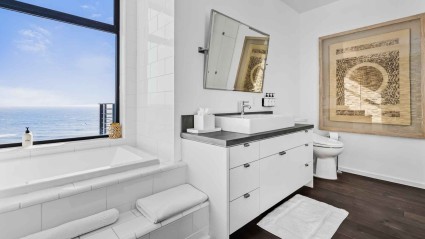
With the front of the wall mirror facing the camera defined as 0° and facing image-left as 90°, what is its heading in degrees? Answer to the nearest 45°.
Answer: approximately 315°

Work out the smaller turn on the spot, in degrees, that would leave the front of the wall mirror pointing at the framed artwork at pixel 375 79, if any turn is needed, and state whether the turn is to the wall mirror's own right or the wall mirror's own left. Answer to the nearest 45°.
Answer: approximately 45° to the wall mirror's own left

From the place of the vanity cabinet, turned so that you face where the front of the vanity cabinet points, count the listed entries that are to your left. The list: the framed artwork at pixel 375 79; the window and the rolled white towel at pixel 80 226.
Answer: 1

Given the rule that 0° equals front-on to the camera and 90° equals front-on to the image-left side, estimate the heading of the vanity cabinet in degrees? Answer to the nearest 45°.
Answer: approximately 315°

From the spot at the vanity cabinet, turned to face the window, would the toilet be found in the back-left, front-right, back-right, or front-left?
back-right

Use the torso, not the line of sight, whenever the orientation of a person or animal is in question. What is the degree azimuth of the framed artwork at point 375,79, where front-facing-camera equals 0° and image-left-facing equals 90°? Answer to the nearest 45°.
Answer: approximately 45°
